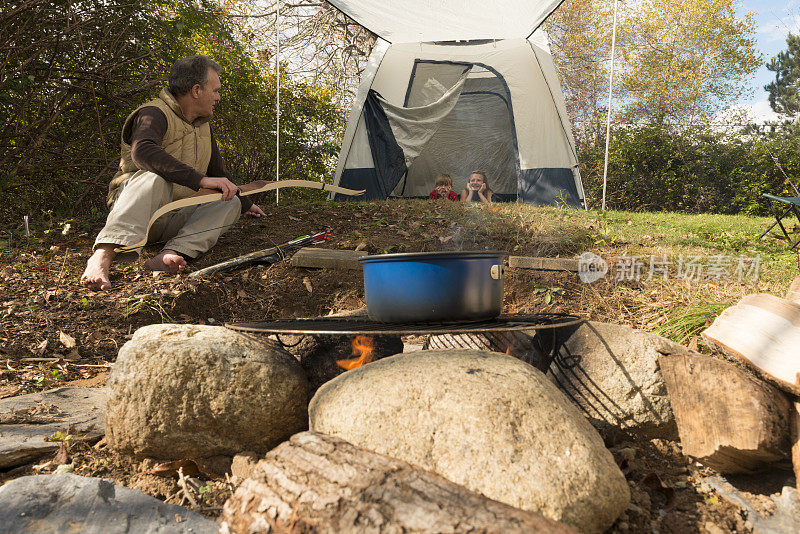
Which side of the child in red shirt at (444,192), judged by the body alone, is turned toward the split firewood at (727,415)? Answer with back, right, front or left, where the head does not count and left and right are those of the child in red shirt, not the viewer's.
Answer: front

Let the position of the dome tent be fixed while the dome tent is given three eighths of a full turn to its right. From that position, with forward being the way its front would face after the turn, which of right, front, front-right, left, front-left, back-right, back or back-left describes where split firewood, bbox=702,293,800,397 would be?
back-left

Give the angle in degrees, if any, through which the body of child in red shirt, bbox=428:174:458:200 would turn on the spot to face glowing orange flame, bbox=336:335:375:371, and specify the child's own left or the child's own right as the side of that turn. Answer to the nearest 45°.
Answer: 0° — they already face it

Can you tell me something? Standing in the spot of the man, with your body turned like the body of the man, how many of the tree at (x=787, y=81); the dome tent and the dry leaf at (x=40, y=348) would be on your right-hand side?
1

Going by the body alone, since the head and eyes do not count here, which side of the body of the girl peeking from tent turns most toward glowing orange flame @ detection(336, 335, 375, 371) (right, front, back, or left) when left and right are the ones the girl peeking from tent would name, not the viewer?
front

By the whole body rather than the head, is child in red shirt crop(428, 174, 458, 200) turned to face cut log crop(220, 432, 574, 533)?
yes

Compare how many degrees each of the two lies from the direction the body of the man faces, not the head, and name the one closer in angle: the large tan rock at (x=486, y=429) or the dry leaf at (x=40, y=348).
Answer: the large tan rock

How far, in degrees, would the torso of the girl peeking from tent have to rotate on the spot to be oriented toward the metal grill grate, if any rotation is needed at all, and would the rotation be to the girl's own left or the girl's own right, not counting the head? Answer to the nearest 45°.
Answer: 0° — they already face it

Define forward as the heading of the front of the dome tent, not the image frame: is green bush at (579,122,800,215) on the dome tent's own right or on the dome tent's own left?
on the dome tent's own left

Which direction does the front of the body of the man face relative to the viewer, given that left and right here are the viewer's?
facing the viewer and to the right of the viewer

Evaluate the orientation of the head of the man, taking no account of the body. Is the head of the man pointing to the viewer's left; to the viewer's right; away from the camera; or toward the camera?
to the viewer's right
